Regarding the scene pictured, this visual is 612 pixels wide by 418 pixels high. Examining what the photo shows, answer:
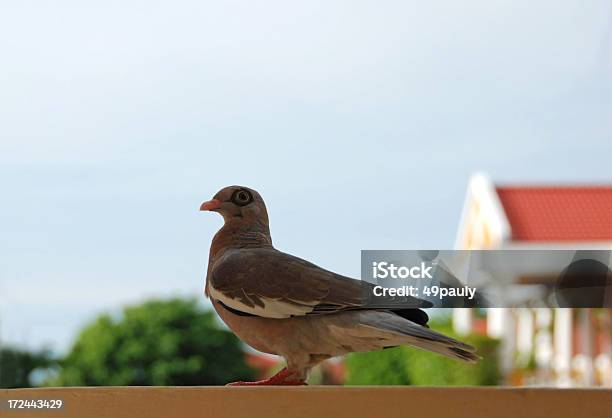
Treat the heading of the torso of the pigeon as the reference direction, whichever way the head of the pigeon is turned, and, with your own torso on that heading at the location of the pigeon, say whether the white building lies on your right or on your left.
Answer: on your right

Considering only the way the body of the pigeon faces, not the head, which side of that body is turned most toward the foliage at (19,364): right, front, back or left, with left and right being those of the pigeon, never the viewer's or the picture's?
right

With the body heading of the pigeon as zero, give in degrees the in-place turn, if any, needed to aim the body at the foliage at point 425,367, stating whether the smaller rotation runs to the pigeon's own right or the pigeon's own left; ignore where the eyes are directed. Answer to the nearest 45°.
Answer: approximately 90° to the pigeon's own right

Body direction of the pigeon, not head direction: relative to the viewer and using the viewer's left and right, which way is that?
facing to the left of the viewer
